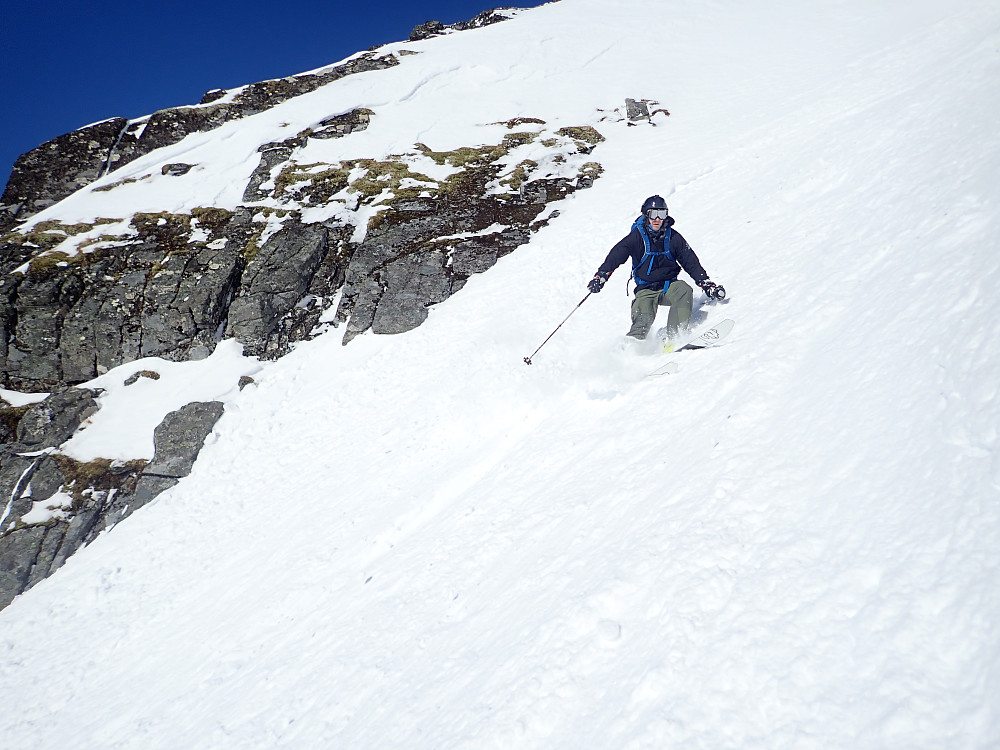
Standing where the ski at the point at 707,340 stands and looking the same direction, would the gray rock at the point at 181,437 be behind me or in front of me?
behind

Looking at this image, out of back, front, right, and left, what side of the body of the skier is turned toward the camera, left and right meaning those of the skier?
front

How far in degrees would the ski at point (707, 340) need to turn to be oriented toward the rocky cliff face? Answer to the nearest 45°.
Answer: approximately 180°

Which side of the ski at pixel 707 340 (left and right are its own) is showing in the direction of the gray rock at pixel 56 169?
back

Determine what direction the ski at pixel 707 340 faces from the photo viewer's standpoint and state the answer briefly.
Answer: facing the viewer and to the right of the viewer
